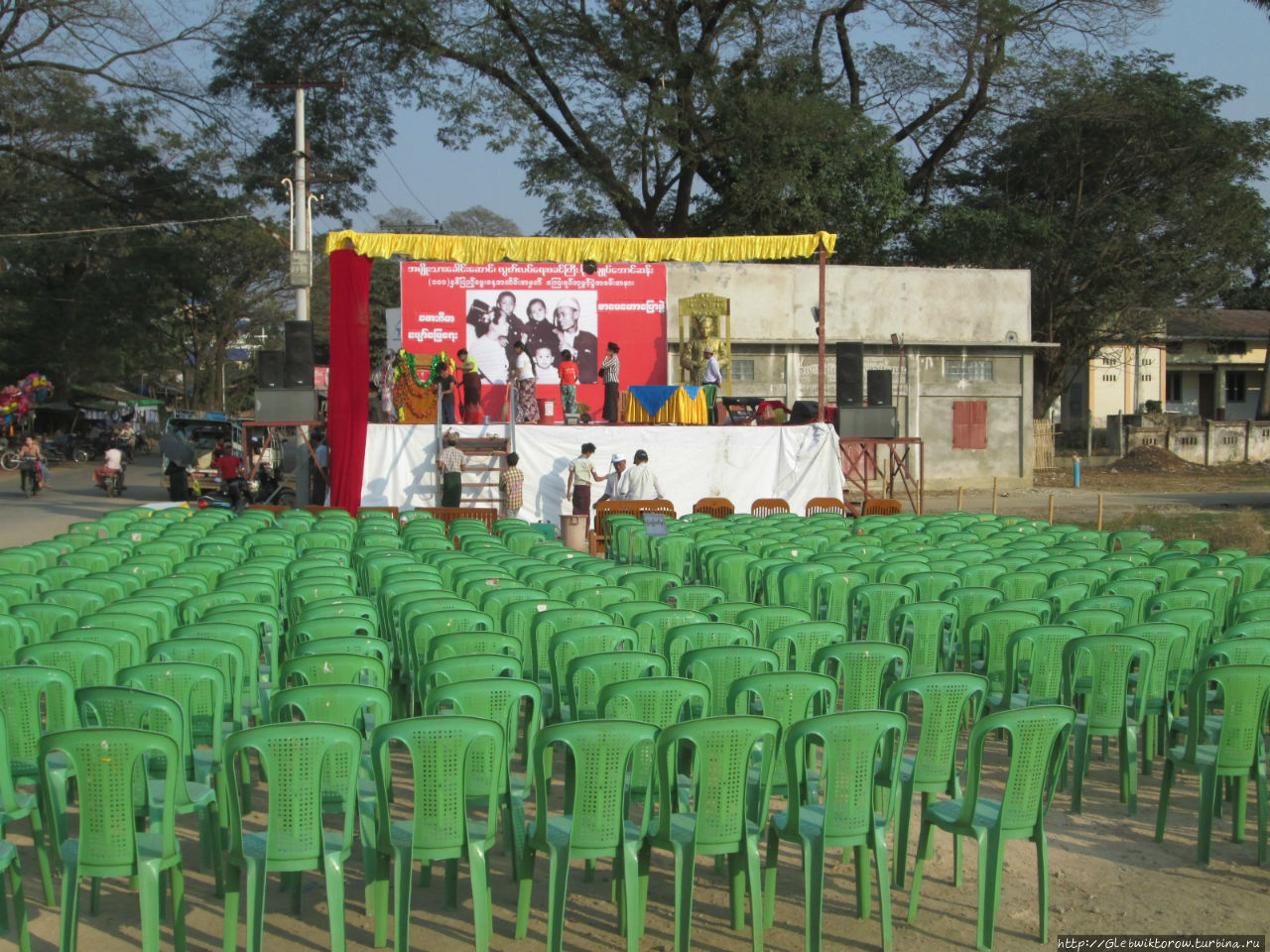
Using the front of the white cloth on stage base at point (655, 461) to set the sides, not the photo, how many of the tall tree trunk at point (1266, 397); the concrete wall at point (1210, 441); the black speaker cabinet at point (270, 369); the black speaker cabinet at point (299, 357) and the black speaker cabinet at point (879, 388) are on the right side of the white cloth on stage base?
2

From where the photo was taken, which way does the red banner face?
toward the camera

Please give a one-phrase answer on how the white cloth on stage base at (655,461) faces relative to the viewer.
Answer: facing the viewer

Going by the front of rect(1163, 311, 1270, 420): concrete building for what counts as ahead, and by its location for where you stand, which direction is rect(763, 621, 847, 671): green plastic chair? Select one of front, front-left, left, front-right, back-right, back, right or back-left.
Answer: front

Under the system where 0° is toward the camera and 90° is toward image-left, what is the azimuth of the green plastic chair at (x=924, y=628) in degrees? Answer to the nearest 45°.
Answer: approximately 180°

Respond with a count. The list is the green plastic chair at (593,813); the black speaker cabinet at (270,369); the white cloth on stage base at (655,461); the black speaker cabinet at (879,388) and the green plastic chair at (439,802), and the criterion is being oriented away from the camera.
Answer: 2

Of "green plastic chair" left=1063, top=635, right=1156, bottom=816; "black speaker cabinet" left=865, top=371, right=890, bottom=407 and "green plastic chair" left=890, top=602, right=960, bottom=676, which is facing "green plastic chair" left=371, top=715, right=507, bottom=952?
the black speaker cabinet

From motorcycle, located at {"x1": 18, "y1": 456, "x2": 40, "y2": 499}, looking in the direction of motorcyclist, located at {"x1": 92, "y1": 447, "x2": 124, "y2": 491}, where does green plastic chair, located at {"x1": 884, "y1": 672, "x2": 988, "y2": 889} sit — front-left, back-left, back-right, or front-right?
front-right

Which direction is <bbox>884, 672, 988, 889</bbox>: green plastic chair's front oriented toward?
away from the camera

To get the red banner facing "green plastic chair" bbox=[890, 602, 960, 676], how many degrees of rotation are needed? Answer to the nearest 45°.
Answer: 0° — it already faces it

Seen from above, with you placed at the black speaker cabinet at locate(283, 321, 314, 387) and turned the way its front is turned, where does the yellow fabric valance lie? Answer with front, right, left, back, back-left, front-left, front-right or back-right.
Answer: left

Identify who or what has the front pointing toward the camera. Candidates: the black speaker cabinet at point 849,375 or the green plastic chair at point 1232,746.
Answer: the black speaker cabinet

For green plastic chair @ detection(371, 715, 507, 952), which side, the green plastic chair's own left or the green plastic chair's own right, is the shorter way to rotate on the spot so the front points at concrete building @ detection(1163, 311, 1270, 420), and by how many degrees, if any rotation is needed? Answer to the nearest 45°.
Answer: approximately 45° to the green plastic chair's own right

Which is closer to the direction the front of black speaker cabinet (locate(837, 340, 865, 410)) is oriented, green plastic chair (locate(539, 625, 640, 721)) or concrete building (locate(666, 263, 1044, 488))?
the green plastic chair

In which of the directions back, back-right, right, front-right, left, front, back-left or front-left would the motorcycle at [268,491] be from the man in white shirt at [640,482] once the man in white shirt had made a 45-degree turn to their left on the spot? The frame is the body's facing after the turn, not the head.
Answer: front

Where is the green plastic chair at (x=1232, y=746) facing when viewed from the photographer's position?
facing away from the viewer and to the left of the viewer

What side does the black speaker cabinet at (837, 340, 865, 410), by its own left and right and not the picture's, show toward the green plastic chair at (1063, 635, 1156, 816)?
front

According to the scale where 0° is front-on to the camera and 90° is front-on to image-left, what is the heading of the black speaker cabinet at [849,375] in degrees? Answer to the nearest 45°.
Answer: approximately 0°

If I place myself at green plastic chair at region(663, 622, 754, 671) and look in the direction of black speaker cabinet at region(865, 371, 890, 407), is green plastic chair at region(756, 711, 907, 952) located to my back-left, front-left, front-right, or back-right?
back-right

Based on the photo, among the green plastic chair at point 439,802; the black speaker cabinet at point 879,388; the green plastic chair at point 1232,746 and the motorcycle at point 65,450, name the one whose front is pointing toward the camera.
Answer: the black speaker cabinet
